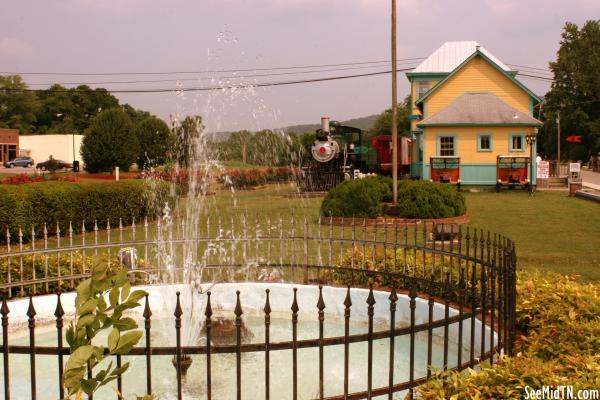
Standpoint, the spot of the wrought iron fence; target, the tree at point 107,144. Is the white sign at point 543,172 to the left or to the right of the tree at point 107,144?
right

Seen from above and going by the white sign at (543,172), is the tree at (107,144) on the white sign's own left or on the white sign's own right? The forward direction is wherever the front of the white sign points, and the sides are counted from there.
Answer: on the white sign's own right

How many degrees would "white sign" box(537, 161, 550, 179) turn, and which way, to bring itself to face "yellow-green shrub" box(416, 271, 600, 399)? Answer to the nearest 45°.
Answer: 0° — it already faces it

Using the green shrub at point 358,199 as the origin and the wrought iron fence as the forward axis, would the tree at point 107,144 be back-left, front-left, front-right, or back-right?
back-right

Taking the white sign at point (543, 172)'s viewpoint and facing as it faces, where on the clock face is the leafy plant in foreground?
The leafy plant in foreground is roughly at 12 o'clock from the white sign.

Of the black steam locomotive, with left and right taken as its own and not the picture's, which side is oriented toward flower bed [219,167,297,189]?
right

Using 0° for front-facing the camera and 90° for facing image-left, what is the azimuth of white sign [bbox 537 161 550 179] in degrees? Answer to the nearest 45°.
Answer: approximately 0°

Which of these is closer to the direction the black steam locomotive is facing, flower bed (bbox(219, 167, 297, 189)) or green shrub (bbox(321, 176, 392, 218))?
the green shrub

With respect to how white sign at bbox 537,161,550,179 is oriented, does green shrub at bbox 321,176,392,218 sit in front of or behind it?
in front

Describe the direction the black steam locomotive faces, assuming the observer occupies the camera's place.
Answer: facing the viewer and to the left of the viewer

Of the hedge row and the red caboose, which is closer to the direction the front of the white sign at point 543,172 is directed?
the hedge row

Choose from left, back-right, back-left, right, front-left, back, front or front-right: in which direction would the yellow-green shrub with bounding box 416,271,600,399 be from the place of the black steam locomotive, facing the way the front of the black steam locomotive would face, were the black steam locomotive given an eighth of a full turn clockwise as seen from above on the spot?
left

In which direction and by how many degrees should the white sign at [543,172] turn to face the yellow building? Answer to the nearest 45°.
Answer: approximately 90° to its right
